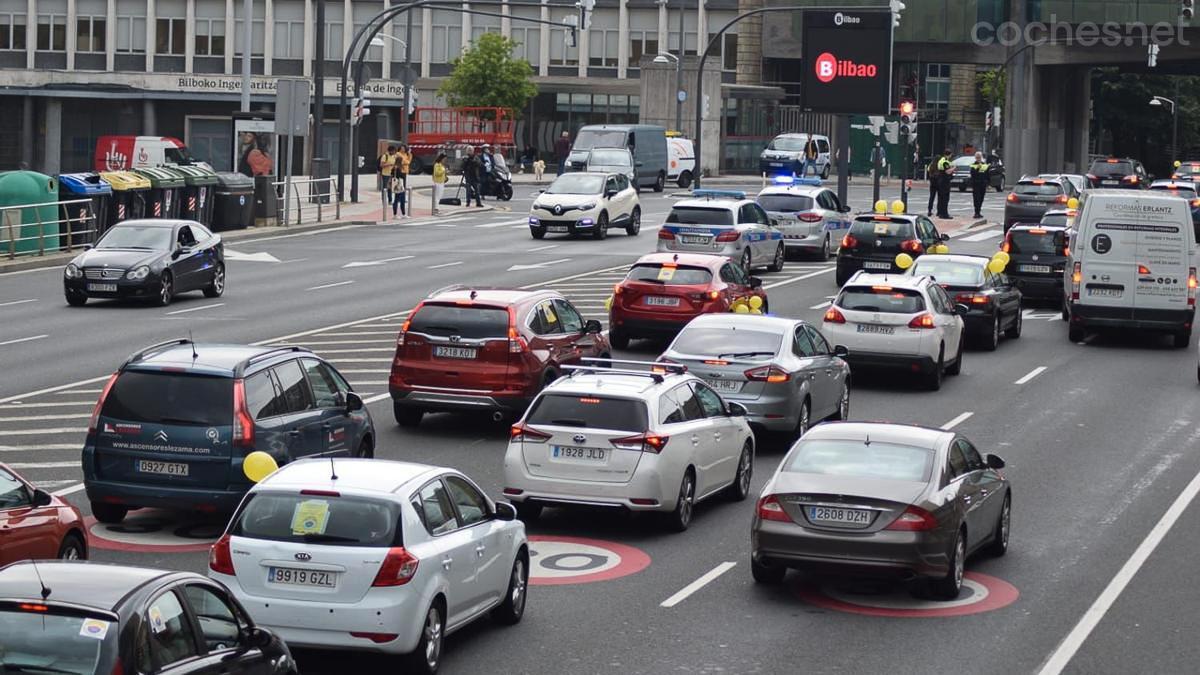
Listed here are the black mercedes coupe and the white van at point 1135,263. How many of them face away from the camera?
1

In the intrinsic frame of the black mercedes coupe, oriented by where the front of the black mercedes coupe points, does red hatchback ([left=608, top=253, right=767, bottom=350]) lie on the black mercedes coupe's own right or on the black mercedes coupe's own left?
on the black mercedes coupe's own left

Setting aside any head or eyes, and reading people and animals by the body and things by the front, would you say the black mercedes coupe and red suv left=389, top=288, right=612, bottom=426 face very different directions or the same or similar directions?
very different directions

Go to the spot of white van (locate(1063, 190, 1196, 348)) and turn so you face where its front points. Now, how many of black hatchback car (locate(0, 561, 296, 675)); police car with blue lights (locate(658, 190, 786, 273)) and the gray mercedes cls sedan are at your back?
2

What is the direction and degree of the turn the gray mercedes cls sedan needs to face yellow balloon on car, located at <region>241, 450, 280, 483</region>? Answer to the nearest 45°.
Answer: approximately 135° to its left

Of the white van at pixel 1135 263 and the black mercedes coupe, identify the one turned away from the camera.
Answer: the white van

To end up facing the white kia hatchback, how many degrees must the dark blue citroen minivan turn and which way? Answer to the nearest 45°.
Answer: approximately 135° to its right

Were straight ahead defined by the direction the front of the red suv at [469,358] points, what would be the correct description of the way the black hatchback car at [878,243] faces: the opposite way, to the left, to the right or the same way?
the same way

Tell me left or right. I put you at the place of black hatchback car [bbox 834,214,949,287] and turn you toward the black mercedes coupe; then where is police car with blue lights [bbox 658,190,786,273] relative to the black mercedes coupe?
right

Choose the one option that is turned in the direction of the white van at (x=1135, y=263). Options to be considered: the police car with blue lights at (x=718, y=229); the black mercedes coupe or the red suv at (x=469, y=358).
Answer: the red suv

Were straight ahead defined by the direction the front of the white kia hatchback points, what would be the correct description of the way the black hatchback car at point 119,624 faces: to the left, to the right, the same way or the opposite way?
the same way

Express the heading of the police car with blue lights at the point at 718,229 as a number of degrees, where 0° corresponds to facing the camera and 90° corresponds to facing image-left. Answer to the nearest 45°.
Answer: approximately 225°

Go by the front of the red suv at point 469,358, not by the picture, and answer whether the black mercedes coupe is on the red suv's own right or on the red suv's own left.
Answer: on the red suv's own left

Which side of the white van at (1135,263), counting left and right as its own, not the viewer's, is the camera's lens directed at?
back

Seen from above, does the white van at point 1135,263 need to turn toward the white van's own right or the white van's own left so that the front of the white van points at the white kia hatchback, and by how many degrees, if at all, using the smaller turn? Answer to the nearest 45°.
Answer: approximately 180°

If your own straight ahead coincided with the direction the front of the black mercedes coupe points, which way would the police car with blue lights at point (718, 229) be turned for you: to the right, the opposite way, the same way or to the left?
the opposite way

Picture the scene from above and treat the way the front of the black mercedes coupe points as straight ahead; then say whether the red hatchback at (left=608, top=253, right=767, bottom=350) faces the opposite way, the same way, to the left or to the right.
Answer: the opposite way
